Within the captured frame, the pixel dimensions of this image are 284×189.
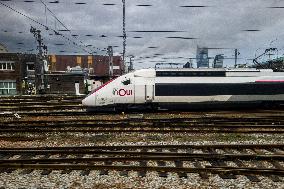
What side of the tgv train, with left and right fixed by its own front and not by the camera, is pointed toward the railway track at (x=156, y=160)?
left

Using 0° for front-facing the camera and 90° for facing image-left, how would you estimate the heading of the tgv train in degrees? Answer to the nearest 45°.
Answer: approximately 90°
